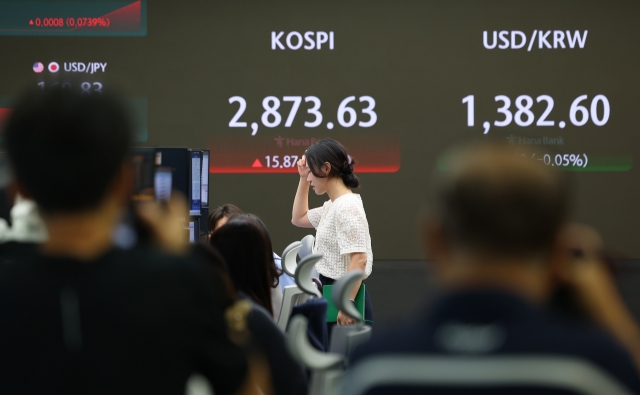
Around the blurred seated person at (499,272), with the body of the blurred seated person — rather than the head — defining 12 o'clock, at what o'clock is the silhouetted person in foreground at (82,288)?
The silhouetted person in foreground is roughly at 9 o'clock from the blurred seated person.

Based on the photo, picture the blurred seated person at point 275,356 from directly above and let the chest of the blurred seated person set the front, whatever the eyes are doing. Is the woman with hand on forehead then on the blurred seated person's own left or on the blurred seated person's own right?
on the blurred seated person's own right

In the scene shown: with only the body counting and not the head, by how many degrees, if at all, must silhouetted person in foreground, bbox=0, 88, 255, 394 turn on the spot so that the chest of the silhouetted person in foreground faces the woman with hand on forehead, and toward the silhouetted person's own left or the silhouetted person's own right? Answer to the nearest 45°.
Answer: approximately 45° to the silhouetted person's own right

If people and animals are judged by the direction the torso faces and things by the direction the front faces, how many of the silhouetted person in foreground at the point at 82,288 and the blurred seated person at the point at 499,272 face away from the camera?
2

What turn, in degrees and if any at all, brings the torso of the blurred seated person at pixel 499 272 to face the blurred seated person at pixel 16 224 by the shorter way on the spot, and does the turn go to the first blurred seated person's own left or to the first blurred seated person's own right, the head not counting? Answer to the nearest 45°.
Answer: approximately 45° to the first blurred seated person's own left

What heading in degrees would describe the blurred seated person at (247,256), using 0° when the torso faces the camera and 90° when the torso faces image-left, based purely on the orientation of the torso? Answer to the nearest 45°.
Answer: approximately 135°

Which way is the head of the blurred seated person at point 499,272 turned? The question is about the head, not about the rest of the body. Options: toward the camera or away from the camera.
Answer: away from the camera

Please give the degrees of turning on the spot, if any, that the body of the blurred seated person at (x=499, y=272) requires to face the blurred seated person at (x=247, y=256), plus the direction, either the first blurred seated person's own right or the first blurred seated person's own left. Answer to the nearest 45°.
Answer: approximately 45° to the first blurred seated person's own left

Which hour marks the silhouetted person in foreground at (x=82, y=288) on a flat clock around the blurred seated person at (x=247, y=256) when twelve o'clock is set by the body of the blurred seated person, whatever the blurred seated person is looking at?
The silhouetted person in foreground is roughly at 8 o'clock from the blurred seated person.

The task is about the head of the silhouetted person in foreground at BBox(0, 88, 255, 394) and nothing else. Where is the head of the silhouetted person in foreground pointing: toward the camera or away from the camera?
away from the camera

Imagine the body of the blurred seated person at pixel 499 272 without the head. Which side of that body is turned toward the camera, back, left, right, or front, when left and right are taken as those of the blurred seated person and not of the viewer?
back

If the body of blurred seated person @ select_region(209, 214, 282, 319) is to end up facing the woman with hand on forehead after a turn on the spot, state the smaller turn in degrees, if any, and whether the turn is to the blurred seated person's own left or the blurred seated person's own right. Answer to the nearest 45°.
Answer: approximately 45° to the blurred seated person's own right

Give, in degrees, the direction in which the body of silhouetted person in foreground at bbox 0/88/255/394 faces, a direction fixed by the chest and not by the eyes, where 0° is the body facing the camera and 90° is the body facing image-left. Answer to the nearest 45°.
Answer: approximately 180°

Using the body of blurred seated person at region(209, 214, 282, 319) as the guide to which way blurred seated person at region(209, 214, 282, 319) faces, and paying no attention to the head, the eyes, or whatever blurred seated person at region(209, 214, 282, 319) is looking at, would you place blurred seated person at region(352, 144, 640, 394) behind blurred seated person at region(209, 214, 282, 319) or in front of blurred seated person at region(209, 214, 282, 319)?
behind

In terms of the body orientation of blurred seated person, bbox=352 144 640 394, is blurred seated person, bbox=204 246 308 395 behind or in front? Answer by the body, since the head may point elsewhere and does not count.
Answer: in front
